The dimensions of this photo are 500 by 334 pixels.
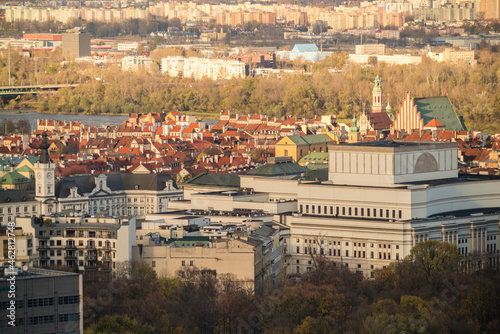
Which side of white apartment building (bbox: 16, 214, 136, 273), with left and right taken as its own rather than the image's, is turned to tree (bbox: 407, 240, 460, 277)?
left

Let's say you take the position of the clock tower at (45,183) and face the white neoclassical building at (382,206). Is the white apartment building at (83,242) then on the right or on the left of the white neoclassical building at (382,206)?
right

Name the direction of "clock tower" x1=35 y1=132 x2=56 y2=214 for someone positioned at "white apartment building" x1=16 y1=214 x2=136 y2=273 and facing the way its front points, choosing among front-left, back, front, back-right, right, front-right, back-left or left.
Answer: back

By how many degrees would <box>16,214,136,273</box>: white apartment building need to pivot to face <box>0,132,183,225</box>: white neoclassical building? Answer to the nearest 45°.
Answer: approximately 180°

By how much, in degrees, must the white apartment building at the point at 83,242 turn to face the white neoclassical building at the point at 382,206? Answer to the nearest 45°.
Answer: approximately 135° to its left

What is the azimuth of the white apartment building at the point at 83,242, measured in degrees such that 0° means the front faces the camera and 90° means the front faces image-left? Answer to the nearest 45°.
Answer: approximately 0°
